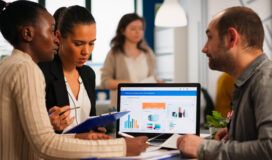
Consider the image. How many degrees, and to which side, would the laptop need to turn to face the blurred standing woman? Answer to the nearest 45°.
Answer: approximately 180°

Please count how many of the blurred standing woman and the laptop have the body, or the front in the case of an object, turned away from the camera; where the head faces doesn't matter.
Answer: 0

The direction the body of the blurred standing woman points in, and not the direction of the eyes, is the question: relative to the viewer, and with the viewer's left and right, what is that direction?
facing the viewer and to the right of the viewer

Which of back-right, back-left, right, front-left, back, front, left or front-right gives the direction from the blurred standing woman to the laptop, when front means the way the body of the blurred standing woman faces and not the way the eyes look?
front-right

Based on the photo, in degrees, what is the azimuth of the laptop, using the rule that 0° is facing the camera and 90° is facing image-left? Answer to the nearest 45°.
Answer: approximately 0°
